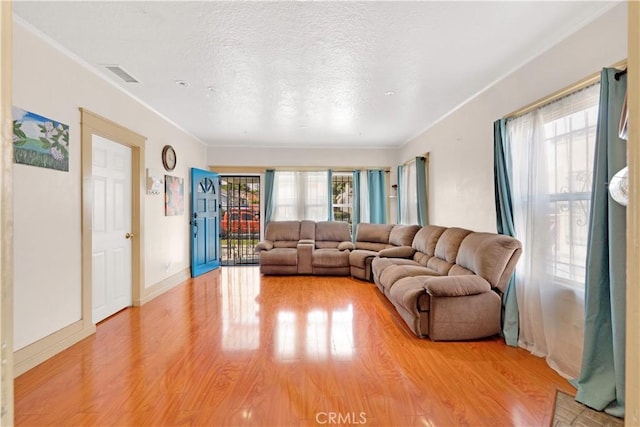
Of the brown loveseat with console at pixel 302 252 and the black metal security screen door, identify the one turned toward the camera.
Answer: the brown loveseat with console

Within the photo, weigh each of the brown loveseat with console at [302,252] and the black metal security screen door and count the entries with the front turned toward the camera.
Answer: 1

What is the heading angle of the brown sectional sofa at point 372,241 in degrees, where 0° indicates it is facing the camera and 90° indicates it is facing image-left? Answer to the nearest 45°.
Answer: approximately 45°

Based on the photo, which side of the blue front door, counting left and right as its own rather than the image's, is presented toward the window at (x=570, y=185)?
front

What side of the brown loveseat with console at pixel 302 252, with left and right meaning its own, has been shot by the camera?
front

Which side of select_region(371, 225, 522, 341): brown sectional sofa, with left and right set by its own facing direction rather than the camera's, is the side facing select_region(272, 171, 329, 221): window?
right

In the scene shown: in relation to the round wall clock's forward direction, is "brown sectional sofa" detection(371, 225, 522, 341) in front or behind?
in front

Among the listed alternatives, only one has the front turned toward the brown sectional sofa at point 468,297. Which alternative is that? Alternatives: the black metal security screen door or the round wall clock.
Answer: the round wall clock

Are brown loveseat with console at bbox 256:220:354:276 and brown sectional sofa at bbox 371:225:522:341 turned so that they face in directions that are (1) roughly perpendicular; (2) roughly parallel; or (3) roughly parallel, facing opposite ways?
roughly perpendicular

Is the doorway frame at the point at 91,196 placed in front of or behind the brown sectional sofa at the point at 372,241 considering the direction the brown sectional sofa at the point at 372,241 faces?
in front

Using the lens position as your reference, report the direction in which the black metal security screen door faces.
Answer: facing away from the viewer

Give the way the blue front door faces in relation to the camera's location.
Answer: facing the viewer and to the right of the viewer

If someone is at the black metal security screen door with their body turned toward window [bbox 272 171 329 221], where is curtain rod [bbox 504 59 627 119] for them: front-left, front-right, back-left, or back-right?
front-right
